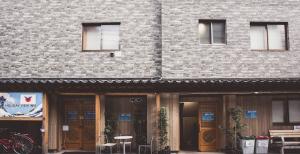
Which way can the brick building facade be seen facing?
toward the camera
